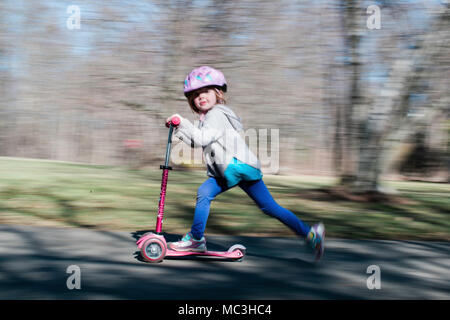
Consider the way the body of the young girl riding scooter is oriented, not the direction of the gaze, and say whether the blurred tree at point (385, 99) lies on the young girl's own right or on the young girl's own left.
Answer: on the young girl's own right

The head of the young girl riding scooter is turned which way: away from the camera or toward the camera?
toward the camera

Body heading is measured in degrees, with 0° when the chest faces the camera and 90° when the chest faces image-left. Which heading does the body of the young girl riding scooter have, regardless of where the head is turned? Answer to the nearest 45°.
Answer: approximately 90°
